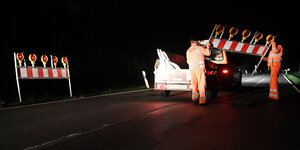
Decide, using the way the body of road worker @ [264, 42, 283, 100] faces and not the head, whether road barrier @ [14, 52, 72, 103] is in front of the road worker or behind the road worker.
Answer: in front

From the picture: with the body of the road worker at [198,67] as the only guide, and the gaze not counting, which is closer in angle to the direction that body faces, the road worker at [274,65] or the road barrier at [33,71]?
the road worker

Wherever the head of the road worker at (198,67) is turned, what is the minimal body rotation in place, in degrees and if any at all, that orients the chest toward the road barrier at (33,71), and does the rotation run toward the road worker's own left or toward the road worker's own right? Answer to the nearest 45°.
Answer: approximately 135° to the road worker's own left

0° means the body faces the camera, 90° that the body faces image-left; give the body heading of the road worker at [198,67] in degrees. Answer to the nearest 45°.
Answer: approximately 225°

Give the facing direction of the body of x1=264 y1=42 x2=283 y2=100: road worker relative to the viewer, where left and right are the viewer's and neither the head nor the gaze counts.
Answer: facing to the left of the viewer

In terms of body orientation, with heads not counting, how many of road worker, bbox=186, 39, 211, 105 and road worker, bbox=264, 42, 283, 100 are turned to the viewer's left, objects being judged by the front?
1
